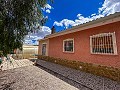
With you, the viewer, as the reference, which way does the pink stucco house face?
facing the viewer and to the left of the viewer

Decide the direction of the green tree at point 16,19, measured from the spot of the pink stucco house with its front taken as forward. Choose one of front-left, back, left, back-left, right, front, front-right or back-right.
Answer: front
